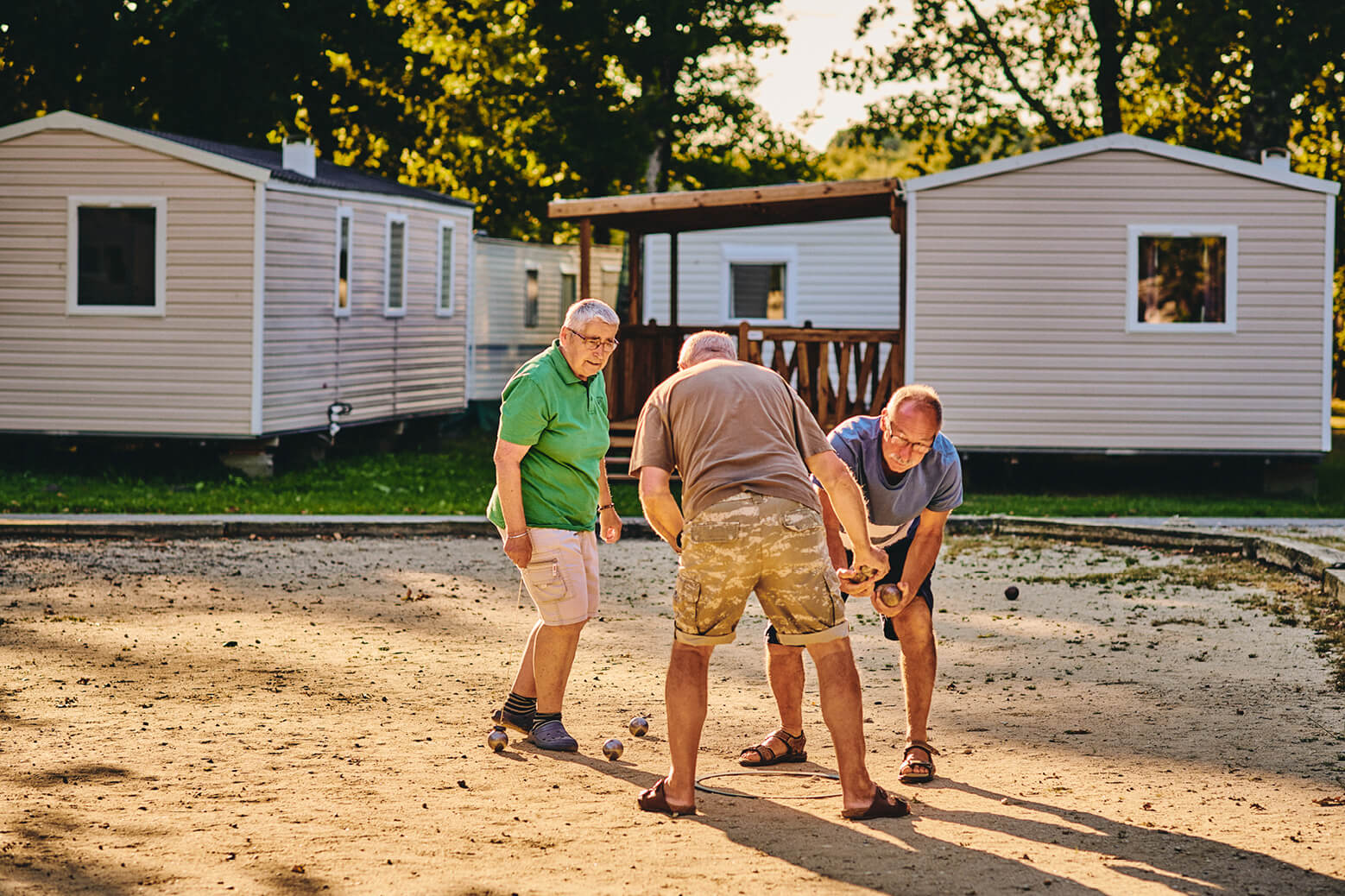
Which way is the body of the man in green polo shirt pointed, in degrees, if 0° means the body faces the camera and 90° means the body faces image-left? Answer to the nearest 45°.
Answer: approximately 315°

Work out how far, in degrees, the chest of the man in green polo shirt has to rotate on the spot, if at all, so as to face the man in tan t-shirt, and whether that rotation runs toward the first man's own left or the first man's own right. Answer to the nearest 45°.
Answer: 0° — they already face them

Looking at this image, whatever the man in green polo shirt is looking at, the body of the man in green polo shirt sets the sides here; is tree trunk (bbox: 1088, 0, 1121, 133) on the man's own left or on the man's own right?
on the man's own left

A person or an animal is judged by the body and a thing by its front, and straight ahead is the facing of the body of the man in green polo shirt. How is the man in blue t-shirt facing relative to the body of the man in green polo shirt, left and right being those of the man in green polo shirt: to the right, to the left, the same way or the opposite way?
to the right

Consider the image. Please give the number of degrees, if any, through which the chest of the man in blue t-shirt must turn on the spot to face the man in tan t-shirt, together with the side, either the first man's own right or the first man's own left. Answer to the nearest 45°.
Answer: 0° — they already face them

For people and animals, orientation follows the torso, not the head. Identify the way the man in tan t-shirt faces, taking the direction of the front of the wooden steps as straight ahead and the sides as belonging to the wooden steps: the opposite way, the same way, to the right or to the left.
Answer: the opposite way

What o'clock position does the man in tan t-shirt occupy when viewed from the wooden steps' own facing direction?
The man in tan t-shirt is roughly at 12 o'clock from the wooden steps.

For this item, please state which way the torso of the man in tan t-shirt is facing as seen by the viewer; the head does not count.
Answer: away from the camera
